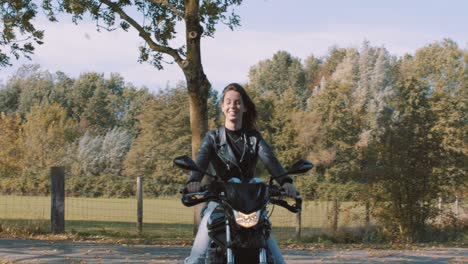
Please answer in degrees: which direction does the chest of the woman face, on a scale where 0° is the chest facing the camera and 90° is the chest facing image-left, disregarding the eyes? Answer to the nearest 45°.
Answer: approximately 0°

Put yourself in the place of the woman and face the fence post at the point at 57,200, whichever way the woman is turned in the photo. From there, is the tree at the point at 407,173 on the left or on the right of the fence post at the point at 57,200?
right

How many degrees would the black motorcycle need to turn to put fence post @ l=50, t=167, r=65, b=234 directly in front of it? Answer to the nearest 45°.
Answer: approximately 180°

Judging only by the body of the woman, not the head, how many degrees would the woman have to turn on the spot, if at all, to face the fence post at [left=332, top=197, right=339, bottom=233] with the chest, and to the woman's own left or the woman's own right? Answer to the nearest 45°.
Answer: approximately 180°

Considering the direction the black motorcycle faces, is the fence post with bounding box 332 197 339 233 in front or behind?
behind

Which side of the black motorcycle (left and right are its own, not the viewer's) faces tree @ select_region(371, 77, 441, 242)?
back

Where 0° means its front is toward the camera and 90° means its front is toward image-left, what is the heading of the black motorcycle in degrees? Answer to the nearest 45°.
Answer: approximately 0°
